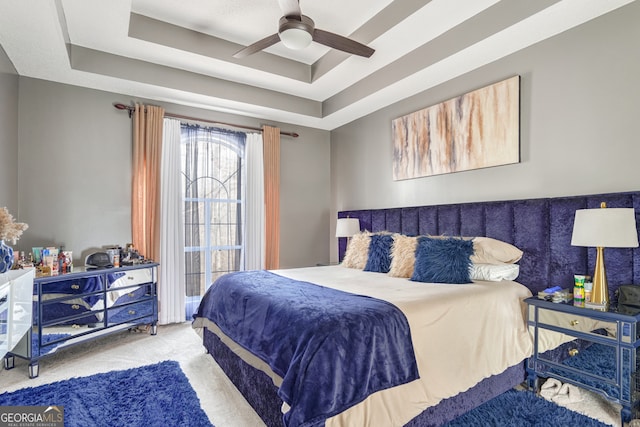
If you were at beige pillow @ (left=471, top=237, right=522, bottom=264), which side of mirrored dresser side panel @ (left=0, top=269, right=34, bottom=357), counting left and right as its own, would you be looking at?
front

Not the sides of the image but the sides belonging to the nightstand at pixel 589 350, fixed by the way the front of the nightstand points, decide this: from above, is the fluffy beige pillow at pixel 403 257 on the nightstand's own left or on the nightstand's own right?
on the nightstand's own right

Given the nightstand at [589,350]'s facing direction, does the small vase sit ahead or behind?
ahead

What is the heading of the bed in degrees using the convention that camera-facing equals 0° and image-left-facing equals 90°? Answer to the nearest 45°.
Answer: approximately 45°

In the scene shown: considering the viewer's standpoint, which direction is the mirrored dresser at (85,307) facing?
facing the viewer and to the right of the viewer

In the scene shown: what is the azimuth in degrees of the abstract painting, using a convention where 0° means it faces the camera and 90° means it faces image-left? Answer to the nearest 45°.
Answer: approximately 45°

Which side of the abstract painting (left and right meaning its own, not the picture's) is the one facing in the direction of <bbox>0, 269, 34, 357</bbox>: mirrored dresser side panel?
front

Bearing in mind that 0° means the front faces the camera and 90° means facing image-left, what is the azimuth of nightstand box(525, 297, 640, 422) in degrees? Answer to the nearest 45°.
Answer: approximately 45°

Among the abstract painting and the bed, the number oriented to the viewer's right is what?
0
